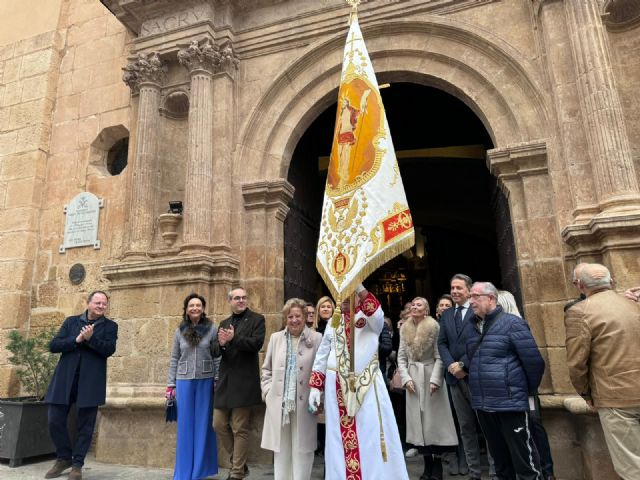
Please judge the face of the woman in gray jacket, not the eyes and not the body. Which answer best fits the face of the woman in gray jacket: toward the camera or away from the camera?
toward the camera

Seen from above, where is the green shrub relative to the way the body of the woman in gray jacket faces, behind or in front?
behind

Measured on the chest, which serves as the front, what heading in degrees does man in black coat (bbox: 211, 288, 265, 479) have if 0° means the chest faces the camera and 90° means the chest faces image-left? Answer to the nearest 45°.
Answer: approximately 45°

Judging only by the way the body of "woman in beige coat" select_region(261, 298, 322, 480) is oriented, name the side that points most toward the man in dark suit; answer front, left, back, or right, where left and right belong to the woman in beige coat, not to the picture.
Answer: left

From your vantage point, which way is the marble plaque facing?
toward the camera

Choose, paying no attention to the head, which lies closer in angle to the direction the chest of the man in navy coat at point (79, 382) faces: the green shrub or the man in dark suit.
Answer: the man in dark suit

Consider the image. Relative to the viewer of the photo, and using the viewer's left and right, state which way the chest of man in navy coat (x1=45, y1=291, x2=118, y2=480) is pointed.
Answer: facing the viewer

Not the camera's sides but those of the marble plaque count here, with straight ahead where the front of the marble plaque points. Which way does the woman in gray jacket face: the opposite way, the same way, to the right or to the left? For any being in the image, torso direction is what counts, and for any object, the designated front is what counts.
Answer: the same way

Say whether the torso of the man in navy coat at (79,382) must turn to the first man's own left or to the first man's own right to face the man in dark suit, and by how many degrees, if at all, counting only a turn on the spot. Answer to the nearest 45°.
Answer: approximately 45° to the first man's own left

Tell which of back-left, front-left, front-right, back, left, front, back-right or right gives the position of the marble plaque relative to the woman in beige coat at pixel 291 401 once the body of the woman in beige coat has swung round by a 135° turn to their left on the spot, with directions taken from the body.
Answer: left

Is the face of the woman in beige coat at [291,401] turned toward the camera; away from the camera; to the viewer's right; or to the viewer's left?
toward the camera

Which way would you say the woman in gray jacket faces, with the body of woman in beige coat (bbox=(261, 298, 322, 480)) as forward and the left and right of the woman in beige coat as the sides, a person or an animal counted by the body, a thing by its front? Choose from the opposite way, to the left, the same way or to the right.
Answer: the same way

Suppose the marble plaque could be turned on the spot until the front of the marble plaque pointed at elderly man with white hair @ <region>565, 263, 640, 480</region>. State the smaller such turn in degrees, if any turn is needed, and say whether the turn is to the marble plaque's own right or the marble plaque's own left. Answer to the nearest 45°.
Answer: approximately 45° to the marble plaque's own left

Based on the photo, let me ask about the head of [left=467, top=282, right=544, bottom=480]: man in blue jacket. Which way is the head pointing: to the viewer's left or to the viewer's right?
to the viewer's left

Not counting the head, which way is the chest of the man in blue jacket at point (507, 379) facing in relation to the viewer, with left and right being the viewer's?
facing the viewer and to the left of the viewer

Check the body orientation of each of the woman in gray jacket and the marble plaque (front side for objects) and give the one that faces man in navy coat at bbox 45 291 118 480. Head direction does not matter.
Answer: the marble plaque
